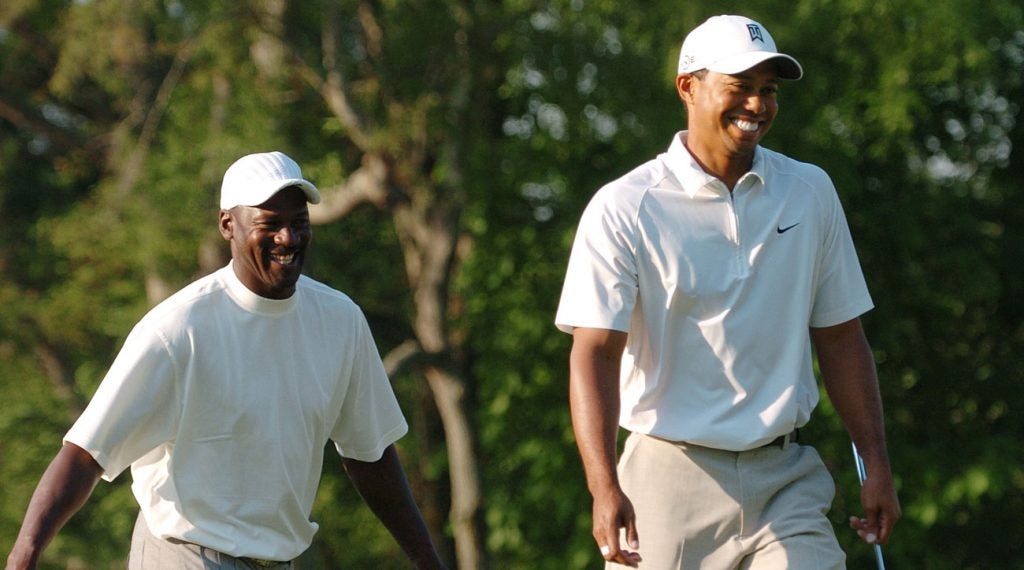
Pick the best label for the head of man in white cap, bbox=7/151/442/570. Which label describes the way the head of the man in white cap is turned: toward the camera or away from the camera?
toward the camera

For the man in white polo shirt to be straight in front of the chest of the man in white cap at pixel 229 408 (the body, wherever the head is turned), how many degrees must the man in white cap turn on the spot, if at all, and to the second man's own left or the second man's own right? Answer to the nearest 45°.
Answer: approximately 45° to the second man's own left

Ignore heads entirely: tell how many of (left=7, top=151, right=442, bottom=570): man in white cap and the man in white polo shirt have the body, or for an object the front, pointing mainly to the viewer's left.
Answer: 0

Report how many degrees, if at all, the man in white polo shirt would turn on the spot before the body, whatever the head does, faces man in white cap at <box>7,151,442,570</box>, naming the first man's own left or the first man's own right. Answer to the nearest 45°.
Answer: approximately 135° to the first man's own right

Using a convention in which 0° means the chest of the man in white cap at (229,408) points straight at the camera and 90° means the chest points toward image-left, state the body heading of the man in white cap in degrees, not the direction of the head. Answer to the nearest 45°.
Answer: approximately 315°

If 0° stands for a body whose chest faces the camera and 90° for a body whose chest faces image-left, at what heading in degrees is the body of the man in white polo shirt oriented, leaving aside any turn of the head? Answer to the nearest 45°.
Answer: approximately 315°

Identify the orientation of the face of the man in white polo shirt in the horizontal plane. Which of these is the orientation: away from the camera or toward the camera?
toward the camera
